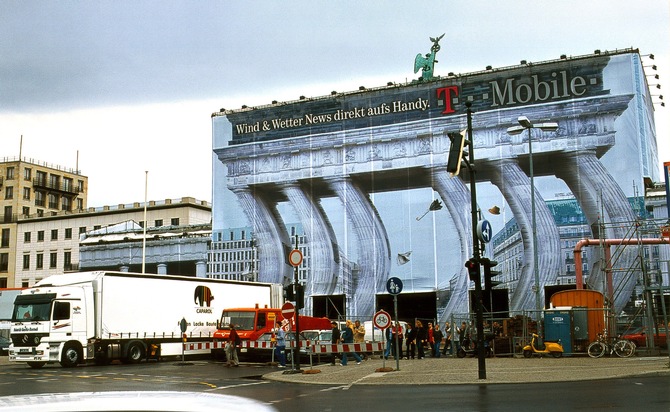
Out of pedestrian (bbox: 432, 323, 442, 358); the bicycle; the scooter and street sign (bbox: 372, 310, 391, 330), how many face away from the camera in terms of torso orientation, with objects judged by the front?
0

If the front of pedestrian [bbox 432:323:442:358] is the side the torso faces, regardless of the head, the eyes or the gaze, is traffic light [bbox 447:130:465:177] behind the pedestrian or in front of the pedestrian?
in front

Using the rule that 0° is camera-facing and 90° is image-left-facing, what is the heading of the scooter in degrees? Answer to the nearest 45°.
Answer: approximately 90°

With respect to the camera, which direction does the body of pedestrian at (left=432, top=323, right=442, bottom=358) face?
toward the camera

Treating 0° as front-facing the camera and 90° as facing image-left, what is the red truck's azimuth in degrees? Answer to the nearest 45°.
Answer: approximately 45°

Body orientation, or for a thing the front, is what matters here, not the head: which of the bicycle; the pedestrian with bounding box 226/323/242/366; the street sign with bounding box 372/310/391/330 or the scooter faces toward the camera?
the street sign

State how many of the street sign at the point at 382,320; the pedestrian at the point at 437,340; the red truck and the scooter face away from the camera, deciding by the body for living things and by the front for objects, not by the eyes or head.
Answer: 0

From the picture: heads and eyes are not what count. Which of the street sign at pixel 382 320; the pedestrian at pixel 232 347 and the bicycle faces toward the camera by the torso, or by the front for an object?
the street sign

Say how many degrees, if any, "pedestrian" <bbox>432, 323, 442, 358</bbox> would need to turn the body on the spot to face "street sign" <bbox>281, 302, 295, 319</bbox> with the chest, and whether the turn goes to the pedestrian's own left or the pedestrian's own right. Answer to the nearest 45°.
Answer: approximately 45° to the pedestrian's own right
